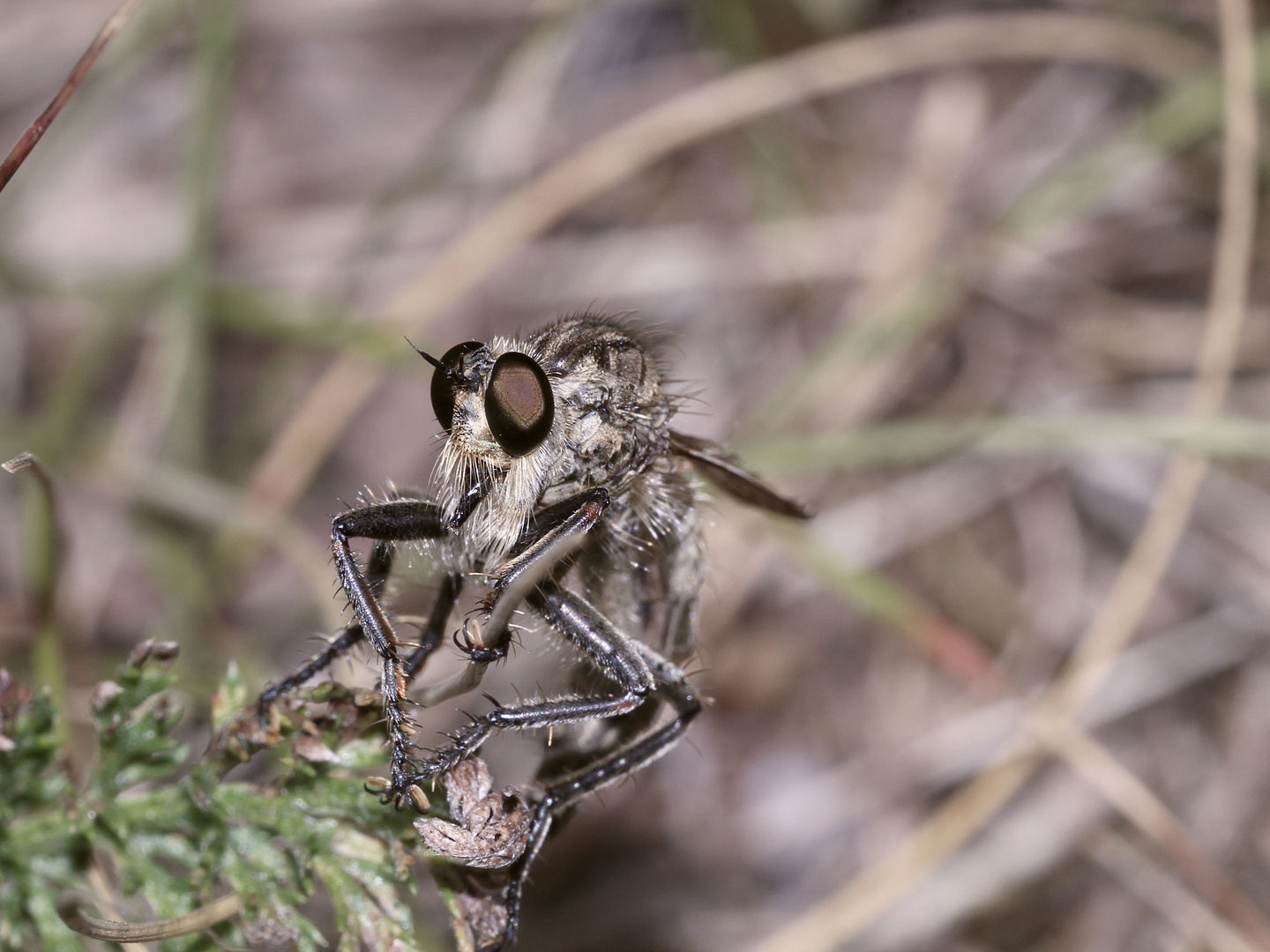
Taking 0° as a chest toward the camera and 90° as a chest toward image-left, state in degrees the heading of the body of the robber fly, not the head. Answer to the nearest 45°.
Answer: approximately 45°

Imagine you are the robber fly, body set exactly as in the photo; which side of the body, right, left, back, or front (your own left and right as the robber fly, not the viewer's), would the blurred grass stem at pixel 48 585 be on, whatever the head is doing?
right
